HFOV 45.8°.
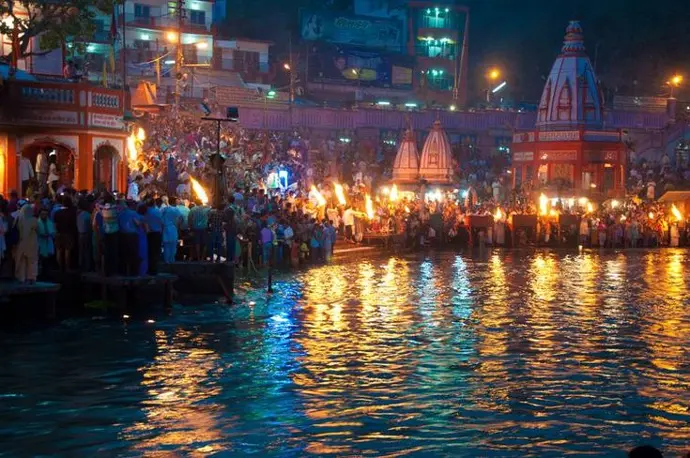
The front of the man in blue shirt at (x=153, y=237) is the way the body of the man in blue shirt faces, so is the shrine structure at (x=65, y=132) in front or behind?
in front

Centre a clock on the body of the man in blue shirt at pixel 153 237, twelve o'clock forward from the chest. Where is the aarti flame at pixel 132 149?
The aarti flame is roughly at 12 o'clock from the man in blue shirt.

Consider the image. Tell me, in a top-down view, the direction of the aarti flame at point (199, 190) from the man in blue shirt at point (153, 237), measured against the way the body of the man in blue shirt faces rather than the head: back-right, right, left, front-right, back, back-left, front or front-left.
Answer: front

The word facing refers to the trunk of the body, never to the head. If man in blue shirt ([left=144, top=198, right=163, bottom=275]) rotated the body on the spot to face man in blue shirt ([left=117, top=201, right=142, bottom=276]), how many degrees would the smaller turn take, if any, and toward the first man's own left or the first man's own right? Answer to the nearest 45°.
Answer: approximately 135° to the first man's own left

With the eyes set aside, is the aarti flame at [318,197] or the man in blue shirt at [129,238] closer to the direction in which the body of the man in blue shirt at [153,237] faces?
the aarti flame

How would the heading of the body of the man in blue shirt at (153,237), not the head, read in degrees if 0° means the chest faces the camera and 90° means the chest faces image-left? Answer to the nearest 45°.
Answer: approximately 180°

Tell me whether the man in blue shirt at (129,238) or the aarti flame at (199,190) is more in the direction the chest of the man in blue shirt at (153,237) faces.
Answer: the aarti flame

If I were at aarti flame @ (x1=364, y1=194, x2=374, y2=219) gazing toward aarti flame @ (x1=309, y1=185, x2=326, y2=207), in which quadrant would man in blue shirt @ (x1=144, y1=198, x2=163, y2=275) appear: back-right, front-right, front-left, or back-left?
front-left

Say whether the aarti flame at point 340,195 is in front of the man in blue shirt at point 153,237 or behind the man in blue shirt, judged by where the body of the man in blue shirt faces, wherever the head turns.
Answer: in front
